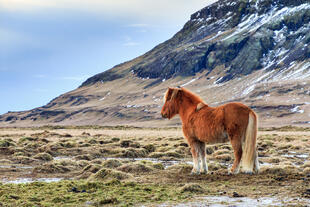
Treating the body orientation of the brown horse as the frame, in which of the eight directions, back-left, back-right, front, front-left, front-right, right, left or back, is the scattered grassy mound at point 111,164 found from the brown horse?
front-right

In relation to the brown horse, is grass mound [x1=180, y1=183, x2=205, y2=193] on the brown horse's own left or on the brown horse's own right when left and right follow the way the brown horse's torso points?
on the brown horse's own left

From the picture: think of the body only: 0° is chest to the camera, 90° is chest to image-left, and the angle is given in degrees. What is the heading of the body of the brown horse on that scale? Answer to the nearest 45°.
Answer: approximately 90°
